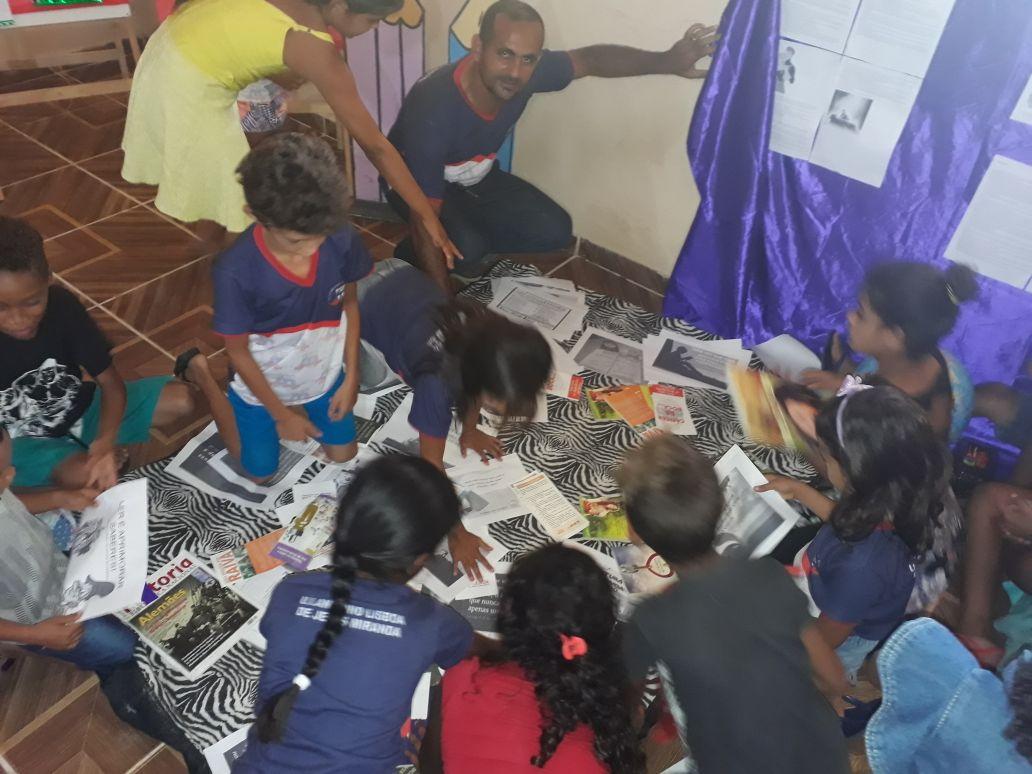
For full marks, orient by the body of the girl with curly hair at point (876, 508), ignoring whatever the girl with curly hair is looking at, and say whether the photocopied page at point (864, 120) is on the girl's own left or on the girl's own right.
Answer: on the girl's own right

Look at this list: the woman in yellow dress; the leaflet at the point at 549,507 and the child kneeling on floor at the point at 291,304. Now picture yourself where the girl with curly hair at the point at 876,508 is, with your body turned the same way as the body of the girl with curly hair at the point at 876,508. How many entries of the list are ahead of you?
3

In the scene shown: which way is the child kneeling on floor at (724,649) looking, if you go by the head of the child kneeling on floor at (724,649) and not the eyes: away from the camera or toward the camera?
away from the camera

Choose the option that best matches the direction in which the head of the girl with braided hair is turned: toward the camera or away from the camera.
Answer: away from the camera

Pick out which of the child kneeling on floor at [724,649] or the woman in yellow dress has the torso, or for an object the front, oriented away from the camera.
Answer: the child kneeling on floor

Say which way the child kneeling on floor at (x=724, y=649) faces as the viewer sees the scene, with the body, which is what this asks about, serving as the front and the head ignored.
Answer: away from the camera

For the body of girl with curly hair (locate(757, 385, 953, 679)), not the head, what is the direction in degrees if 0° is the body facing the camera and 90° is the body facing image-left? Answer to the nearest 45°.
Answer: approximately 90°

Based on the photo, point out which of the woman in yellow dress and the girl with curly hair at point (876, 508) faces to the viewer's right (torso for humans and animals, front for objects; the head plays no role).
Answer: the woman in yellow dress

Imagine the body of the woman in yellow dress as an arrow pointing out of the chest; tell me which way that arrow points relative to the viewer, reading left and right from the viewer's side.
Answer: facing to the right of the viewer

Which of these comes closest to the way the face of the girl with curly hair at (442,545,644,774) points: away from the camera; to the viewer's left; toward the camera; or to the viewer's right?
away from the camera

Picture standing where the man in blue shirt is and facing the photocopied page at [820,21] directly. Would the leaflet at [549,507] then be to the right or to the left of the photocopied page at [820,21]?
right
